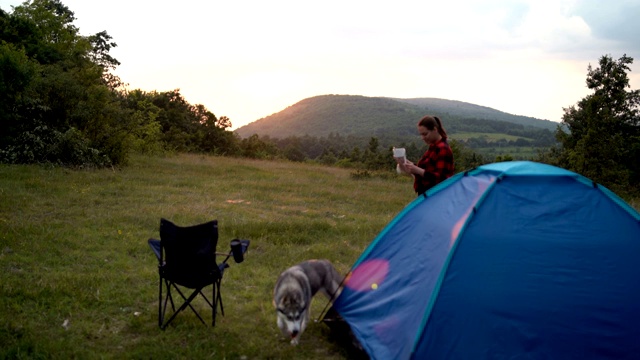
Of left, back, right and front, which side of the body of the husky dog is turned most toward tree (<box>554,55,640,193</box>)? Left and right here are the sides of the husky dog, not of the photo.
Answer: back

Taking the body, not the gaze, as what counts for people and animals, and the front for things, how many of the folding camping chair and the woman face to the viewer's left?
1

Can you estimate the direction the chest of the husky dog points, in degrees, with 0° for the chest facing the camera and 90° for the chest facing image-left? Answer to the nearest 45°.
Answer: approximately 45°

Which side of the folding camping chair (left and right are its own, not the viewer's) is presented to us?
back

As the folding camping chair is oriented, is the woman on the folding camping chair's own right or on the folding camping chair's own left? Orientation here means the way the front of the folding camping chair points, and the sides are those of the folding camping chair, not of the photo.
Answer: on the folding camping chair's own right

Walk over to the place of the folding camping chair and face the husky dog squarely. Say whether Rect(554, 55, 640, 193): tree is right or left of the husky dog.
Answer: left

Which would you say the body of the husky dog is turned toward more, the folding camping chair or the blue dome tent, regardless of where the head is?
the folding camping chair

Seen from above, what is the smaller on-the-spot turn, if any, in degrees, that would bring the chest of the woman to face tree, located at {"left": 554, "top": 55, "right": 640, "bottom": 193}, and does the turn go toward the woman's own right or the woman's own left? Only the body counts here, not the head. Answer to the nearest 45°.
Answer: approximately 135° to the woman's own right

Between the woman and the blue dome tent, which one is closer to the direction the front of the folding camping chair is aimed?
the woman

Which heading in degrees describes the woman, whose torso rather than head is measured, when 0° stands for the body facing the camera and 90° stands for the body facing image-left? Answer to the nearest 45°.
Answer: approximately 90°

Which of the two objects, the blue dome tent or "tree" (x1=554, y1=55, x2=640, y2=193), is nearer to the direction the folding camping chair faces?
the tree

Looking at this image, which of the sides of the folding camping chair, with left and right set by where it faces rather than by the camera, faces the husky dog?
right

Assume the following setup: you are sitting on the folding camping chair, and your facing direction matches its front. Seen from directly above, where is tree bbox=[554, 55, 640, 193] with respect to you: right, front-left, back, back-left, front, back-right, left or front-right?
front-right
